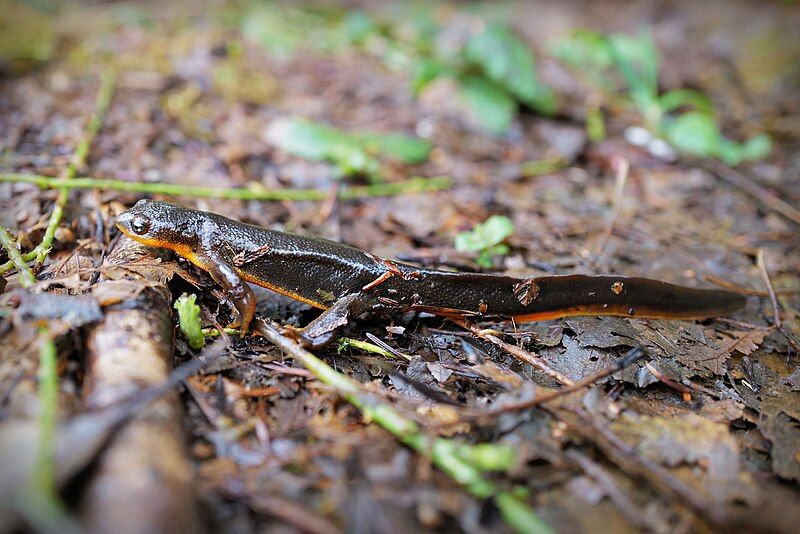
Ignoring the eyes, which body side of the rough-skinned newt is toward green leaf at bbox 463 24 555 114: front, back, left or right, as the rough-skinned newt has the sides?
right

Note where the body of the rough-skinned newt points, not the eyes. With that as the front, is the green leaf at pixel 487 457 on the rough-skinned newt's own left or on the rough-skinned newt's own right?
on the rough-skinned newt's own left

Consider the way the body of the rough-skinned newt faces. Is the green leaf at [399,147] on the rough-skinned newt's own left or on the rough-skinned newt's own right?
on the rough-skinned newt's own right

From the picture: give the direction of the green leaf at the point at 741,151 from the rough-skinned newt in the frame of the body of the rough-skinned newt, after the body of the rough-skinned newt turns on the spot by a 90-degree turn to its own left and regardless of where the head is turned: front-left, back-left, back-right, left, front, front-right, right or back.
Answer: back-left

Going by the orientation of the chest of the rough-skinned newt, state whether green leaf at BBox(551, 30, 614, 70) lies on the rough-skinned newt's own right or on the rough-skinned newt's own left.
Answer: on the rough-skinned newt's own right

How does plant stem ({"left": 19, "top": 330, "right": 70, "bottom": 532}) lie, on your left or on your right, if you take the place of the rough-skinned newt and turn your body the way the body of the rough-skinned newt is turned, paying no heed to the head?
on your left

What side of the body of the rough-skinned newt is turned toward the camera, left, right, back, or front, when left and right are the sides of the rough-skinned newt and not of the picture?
left

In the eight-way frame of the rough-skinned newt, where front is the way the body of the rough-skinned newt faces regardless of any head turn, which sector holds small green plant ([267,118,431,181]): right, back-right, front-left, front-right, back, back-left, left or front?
right
